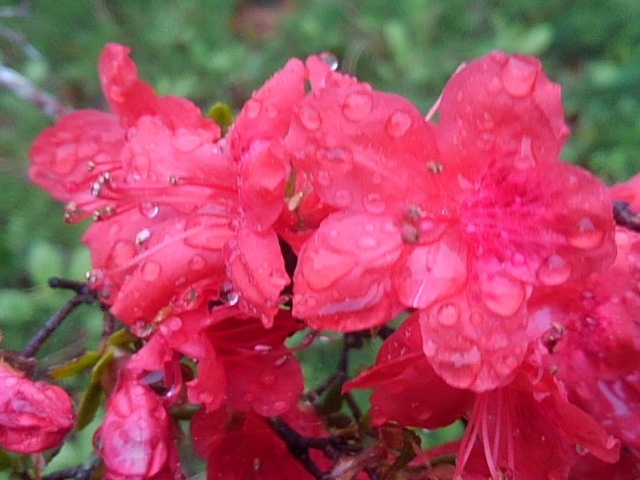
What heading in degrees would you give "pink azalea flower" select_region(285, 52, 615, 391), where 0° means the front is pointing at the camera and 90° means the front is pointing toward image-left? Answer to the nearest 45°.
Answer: approximately 0°
